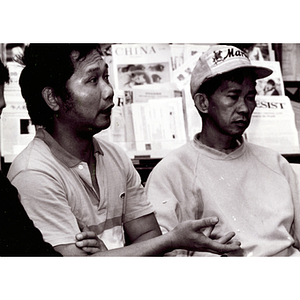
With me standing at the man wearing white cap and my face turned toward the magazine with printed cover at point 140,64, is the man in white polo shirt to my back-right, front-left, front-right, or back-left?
front-left

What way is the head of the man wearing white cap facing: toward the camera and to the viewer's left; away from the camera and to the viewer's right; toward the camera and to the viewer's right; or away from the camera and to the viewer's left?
toward the camera and to the viewer's right

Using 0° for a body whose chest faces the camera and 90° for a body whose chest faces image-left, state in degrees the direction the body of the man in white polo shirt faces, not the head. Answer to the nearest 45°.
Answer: approximately 315°

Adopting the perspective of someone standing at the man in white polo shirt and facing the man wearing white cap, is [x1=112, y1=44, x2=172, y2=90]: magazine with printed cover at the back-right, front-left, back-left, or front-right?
front-left

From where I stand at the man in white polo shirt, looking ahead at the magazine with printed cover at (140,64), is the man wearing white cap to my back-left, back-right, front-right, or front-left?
front-right

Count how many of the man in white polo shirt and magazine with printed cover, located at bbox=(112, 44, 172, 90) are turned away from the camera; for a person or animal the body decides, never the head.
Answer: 0

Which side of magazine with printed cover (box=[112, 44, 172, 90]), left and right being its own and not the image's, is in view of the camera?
front
